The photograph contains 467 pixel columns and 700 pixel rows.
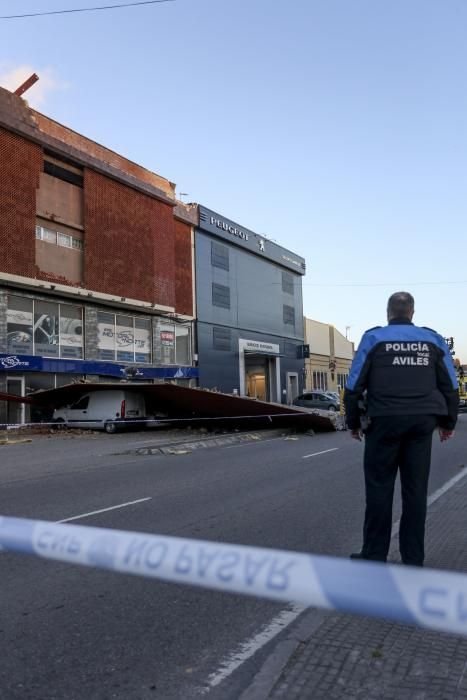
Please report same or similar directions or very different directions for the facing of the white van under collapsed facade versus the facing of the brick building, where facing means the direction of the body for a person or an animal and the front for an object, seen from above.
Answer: very different directions

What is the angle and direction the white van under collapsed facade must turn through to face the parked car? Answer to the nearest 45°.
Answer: approximately 90° to its right

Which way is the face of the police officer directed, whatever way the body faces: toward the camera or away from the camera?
away from the camera

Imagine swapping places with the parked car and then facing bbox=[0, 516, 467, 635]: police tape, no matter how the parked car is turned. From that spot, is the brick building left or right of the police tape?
right

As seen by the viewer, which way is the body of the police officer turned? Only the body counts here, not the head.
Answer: away from the camera

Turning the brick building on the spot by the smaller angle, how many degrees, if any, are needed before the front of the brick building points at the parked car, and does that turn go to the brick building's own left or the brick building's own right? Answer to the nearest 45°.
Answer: approximately 45° to the brick building's own left

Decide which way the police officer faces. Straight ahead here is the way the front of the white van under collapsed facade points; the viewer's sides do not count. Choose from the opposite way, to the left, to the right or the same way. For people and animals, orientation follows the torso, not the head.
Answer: to the right

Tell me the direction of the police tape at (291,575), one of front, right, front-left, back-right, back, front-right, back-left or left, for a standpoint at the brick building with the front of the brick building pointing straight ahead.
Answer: front-right

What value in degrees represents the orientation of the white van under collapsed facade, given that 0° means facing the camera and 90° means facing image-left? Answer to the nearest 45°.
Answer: approximately 135°

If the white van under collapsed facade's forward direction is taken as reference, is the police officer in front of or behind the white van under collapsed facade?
behind
